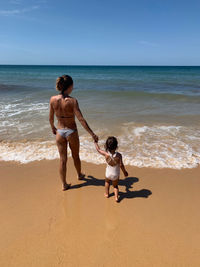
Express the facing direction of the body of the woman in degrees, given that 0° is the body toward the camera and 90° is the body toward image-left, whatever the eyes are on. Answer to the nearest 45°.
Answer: approximately 180°
